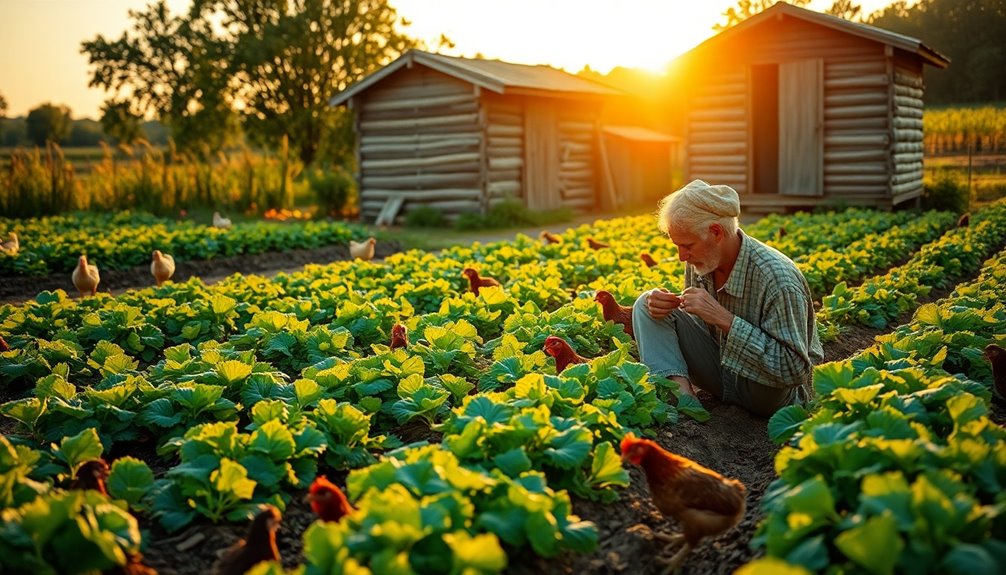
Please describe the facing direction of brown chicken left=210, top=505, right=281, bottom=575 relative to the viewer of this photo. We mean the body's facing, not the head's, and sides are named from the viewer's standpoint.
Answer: facing to the right of the viewer

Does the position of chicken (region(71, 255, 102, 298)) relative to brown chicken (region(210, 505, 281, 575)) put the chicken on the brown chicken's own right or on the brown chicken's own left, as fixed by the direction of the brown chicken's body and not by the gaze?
on the brown chicken's own left

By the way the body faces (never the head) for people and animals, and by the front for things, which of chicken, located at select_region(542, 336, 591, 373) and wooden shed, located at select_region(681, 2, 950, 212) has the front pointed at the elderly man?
the wooden shed

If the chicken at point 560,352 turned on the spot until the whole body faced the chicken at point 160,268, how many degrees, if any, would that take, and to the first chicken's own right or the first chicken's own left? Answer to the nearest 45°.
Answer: approximately 45° to the first chicken's own right

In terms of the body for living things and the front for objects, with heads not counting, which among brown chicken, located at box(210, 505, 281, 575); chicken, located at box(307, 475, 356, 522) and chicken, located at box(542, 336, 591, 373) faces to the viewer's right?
the brown chicken

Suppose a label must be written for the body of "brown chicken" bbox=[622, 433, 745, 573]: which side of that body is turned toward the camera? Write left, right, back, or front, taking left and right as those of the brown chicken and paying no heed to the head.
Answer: left

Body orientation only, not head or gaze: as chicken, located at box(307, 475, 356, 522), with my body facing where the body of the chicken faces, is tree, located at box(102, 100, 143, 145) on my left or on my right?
on my right

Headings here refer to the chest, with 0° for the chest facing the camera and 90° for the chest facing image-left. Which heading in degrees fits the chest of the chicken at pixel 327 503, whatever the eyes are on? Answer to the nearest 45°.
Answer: approximately 90°

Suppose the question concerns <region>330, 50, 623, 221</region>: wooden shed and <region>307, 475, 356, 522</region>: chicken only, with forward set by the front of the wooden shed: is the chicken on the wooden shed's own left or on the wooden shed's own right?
on the wooden shed's own right

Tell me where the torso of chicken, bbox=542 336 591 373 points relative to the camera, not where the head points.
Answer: to the viewer's left

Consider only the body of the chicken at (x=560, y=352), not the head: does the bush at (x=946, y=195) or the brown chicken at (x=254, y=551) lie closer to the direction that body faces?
the brown chicken

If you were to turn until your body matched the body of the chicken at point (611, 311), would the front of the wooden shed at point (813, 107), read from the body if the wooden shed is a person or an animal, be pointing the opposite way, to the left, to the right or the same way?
to the left

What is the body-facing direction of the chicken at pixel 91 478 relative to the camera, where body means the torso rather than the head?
to the viewer's right

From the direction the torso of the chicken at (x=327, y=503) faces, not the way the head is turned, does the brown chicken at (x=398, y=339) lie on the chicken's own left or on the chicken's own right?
on the chicken's own right

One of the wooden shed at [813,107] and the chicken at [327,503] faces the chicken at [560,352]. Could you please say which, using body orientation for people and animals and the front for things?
the wooden shed

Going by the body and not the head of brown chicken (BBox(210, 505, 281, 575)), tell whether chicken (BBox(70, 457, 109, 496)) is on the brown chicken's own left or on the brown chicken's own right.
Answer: on the brown chicken's own left

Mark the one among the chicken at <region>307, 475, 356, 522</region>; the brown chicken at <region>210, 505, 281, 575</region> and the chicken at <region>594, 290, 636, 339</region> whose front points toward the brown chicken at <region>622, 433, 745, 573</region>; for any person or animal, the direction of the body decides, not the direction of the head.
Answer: the brown chicken at <region>210, 505, 281, 575</region>
